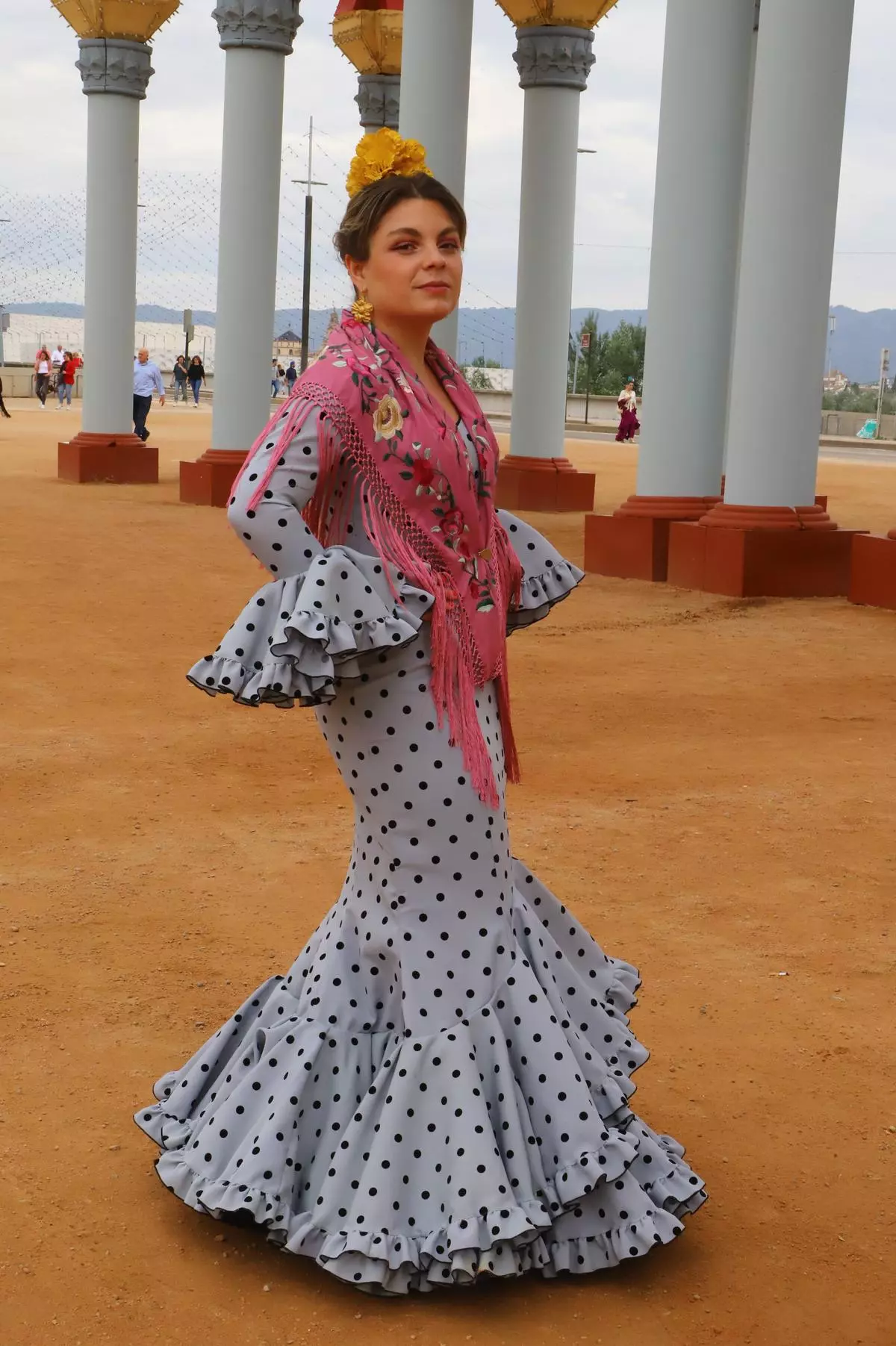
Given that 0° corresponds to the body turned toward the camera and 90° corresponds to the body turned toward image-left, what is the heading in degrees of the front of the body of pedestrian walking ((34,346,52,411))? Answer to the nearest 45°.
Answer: approximately 0°

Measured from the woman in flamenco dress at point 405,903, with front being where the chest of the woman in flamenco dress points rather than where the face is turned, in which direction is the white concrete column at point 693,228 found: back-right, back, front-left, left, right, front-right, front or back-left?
back-left

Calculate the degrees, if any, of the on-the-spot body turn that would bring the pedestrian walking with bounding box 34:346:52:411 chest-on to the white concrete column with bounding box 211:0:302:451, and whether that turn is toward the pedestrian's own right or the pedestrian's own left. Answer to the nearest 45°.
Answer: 0° — they already face it
